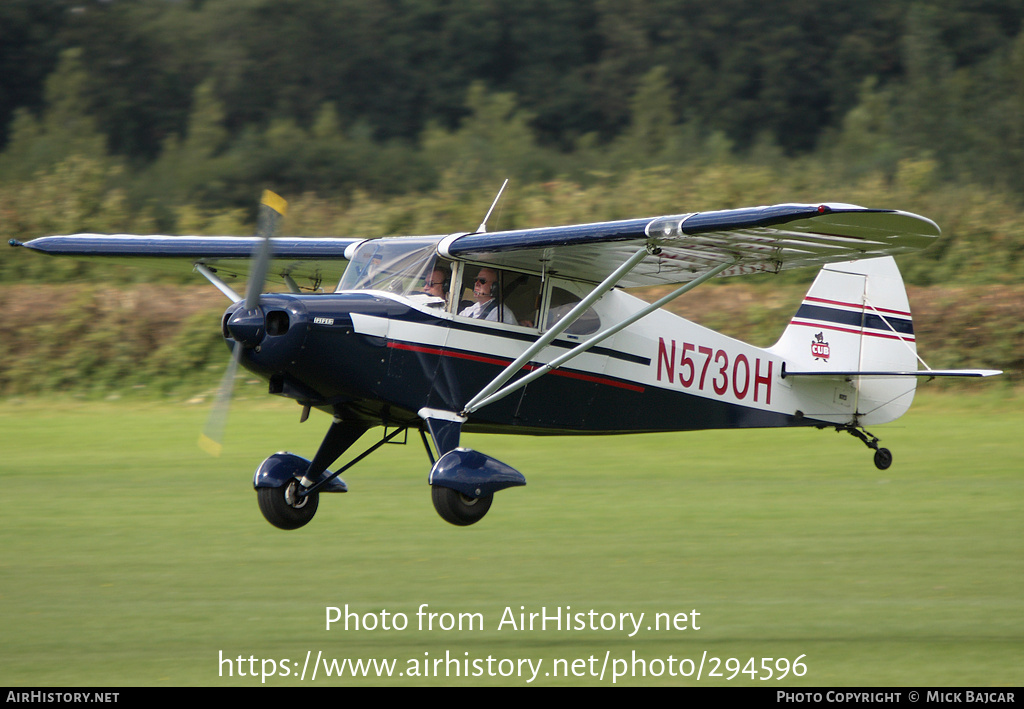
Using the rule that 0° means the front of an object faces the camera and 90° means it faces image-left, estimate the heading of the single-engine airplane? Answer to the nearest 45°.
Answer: approximately 45°

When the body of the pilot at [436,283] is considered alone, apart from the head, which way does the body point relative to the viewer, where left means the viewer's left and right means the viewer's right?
facing the viewer and to the left of the viewer

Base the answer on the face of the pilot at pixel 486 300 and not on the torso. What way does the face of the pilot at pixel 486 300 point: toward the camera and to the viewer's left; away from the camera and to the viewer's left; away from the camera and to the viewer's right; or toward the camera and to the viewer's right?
toward the camera and to the viewer's left

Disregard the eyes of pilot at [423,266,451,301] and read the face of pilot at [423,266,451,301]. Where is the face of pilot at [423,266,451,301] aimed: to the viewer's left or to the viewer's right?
to the viewer's left

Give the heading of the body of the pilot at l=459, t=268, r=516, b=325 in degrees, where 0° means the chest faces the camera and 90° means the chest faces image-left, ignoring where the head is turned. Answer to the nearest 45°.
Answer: approximately 45°

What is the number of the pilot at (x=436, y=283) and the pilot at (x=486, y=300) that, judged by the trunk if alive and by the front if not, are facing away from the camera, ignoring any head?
0
